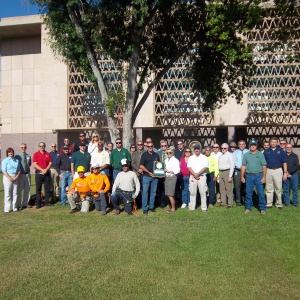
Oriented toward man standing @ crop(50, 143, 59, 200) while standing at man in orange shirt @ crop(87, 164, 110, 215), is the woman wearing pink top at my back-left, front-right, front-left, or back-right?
back-right

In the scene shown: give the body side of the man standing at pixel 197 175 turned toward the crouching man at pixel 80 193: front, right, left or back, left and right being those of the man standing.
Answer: right

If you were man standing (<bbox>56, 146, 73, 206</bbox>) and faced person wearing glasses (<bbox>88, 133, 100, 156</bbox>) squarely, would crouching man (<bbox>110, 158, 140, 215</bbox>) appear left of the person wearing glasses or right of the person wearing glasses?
right
